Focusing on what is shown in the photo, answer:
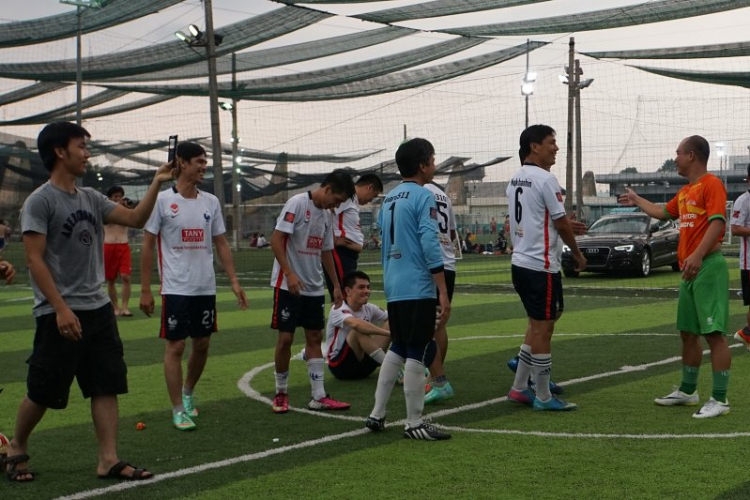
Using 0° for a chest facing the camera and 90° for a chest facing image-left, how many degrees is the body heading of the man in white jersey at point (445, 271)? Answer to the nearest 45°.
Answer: approximately 135°

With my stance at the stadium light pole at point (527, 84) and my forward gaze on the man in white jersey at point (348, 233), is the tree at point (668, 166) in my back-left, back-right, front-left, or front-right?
back-left

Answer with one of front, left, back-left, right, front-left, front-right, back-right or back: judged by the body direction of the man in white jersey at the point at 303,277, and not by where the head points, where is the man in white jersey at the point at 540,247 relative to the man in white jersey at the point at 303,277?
front-left

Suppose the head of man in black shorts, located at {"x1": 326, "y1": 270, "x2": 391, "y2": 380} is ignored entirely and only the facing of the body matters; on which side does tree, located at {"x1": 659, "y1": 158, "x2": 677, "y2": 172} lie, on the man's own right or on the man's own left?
on the man's own left

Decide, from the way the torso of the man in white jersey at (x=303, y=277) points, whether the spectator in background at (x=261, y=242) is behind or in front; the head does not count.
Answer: behind

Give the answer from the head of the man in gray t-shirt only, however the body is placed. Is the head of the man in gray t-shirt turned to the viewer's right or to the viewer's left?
to the viewer's right

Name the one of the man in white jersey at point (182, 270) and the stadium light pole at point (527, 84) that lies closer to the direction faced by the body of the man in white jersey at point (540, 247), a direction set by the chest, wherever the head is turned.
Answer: the stadium light pole

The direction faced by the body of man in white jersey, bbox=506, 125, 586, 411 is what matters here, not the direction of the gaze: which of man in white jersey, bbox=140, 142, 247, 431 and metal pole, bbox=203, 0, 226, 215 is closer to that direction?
the metal pole

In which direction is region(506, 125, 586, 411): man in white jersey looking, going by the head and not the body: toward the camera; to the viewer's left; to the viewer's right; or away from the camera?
to the viewer's right

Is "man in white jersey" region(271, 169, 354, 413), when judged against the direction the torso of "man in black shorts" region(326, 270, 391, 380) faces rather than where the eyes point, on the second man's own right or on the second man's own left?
on the second man's own right

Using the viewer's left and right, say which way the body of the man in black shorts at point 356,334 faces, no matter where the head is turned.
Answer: facing the viewer and to the right of the viewer
